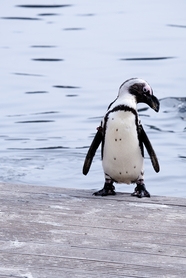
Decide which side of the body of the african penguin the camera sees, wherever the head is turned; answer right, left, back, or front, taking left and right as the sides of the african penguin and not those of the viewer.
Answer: front
